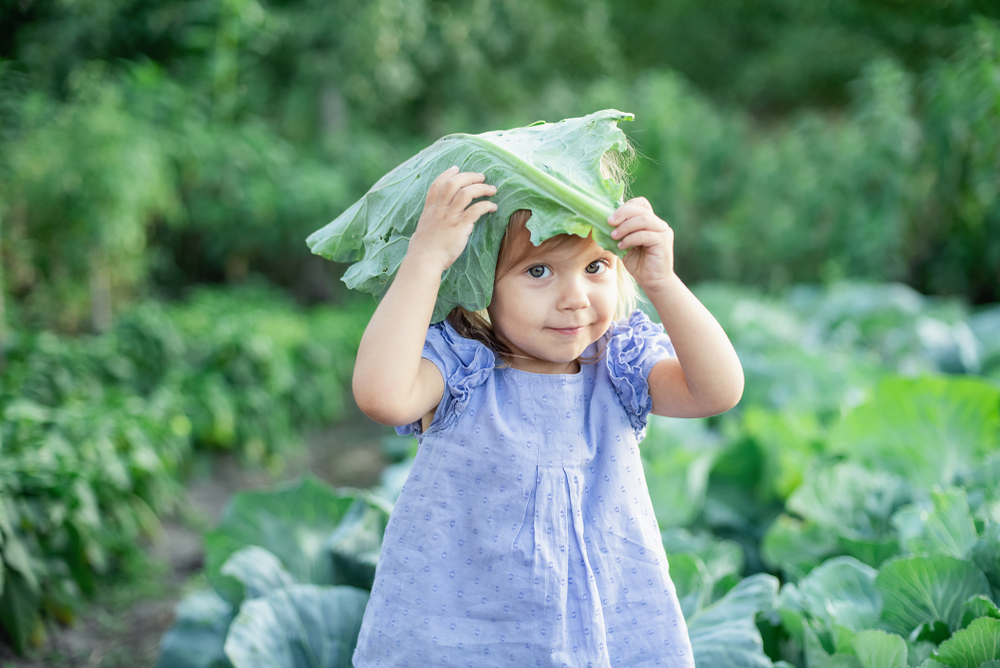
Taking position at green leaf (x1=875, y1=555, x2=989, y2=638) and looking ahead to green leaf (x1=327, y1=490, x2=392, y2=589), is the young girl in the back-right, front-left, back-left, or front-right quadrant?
front-left

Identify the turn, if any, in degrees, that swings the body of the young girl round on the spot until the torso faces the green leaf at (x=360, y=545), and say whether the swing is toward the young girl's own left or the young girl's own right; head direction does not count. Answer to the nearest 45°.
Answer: approximately 135° to the young girl's own right

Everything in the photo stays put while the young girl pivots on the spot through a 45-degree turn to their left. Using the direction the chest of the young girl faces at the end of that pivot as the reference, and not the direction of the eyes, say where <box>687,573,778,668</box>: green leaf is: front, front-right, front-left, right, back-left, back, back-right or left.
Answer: left

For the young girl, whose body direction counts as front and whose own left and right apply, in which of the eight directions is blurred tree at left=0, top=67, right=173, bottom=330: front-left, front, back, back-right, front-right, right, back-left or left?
back-right

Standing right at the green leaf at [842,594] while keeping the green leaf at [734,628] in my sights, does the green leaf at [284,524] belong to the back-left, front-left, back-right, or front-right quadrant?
front-right

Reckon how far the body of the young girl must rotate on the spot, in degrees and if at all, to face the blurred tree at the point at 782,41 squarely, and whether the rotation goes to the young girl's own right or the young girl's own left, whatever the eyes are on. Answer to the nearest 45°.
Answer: approximately 180°

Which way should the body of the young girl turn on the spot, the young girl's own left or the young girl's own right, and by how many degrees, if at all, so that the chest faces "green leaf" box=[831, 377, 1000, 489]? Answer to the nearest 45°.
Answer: approximately 135° to the young girl's own left

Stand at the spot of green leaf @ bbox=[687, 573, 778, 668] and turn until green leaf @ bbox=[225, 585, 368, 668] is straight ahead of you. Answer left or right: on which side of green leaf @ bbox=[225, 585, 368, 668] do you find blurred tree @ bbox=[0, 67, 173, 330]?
right

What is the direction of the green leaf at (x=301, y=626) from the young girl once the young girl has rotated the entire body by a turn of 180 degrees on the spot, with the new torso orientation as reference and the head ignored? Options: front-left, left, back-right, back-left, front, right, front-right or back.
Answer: front-left

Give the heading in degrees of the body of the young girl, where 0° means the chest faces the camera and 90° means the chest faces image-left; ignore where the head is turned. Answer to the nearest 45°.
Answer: approximately 0°
